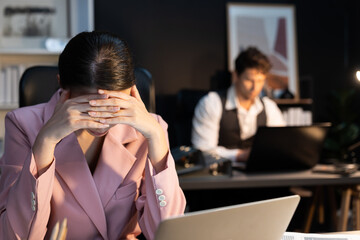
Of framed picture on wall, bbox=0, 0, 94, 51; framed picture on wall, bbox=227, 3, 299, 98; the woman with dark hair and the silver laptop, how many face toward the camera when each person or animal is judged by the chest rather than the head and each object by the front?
3

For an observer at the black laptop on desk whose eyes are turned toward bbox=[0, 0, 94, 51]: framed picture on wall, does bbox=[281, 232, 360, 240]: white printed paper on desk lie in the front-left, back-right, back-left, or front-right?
back-left

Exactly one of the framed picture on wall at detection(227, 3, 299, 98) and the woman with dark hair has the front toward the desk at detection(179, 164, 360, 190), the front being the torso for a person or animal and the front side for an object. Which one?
the framed picture on wall

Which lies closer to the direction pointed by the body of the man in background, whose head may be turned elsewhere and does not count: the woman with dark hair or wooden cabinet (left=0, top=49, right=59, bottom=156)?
the woman with dark hair

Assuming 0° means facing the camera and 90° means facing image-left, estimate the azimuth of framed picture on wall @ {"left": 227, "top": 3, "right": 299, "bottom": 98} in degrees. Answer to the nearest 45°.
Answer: approximately 0°

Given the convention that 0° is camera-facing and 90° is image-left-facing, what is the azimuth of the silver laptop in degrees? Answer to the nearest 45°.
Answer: approximately 135°

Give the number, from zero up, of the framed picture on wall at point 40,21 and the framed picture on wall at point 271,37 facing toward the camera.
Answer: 2

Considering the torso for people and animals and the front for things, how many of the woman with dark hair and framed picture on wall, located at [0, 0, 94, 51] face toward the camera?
2

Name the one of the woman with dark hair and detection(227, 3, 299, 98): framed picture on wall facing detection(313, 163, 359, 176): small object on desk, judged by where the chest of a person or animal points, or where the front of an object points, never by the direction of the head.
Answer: the framed picture on wall
